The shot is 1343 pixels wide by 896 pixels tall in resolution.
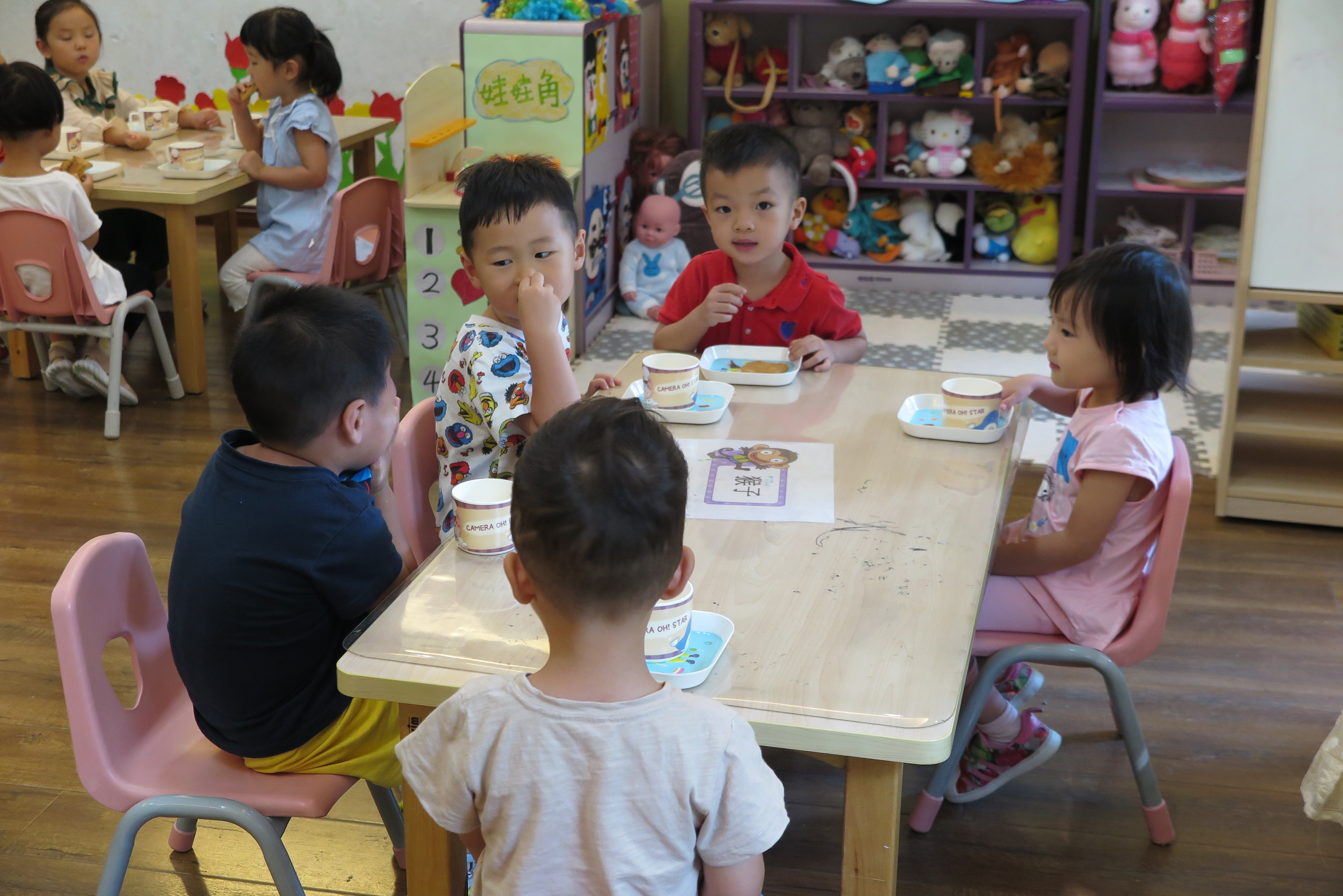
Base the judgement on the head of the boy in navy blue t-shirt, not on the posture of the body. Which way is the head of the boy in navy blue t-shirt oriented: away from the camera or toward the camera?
away from the camera

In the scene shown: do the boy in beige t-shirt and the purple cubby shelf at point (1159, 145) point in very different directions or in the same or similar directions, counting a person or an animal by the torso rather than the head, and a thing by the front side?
very different directions

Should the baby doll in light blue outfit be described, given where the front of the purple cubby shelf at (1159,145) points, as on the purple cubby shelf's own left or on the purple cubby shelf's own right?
on the purple cubby shelf's own right

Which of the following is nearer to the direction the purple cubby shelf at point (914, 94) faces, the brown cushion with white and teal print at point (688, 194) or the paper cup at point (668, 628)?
the paper cup

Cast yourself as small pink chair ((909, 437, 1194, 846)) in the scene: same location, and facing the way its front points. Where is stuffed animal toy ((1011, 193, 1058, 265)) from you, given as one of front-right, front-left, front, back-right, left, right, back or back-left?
right

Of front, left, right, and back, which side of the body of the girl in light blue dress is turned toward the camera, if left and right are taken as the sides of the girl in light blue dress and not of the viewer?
left

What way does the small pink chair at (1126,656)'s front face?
to the viewer's left

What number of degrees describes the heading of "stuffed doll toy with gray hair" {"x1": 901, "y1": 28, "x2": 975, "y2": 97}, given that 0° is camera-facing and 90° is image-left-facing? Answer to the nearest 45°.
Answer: approximately 0°

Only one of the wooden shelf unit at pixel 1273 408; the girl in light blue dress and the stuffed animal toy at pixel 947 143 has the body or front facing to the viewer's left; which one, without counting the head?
the girl in light blue dress

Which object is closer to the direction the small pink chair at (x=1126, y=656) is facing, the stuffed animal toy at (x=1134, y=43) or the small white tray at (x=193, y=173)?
the small white tray

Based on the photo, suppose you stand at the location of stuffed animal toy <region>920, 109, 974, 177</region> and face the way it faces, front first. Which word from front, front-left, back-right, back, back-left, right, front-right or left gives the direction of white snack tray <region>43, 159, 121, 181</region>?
front-right
